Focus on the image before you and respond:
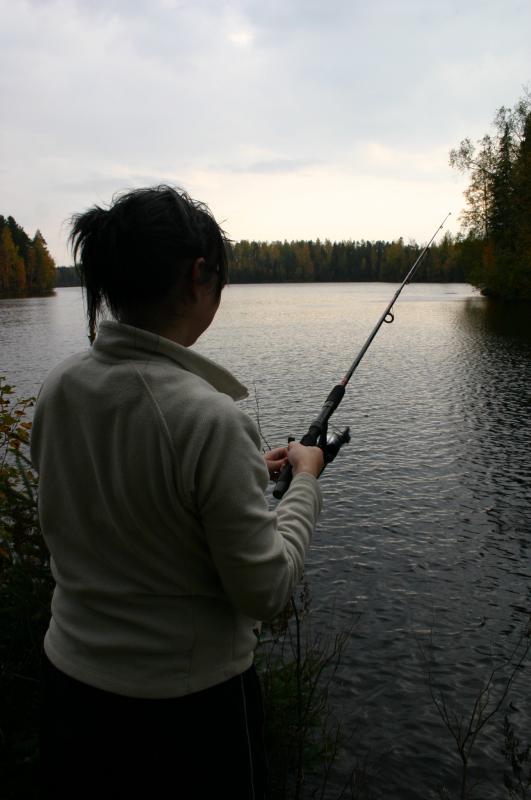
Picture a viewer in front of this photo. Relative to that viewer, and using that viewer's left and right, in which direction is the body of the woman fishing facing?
facing away from the viewer and to the right of the viewer

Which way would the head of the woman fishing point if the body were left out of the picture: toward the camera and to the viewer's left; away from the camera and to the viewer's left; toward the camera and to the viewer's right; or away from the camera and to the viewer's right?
away from the camera and to the viewer's right
